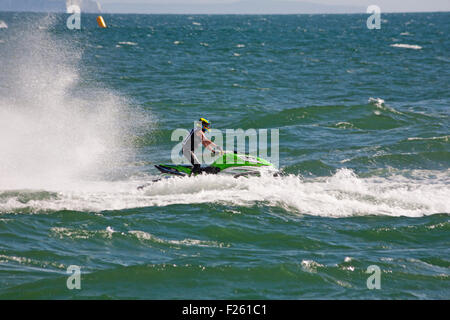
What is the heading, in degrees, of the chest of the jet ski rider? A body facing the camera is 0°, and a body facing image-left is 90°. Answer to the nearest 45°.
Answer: approximately 270°

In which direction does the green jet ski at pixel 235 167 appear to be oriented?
to the viewer's right
